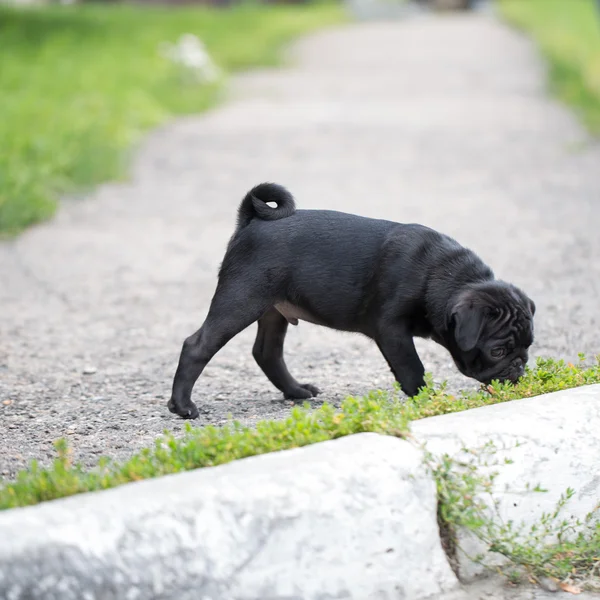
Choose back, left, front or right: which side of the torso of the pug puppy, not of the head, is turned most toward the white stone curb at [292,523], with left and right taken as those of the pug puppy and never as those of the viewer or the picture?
right

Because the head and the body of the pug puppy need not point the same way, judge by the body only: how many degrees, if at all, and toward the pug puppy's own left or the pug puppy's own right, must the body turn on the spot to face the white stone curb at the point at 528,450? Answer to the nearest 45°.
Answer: approximately 45° to the pug puppy's own right

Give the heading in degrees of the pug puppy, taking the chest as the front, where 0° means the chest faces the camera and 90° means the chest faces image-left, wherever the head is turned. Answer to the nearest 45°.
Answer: approximately 270°
